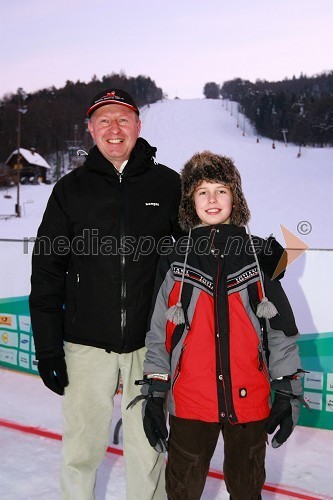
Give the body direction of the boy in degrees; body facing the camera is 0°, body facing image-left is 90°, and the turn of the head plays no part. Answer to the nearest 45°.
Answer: approximately 0°

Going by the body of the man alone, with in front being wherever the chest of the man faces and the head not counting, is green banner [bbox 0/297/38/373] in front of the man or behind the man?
behind

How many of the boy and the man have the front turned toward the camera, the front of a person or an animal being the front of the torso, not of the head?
2

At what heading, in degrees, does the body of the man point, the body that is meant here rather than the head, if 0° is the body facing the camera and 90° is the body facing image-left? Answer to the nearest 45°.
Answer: approximately 0°

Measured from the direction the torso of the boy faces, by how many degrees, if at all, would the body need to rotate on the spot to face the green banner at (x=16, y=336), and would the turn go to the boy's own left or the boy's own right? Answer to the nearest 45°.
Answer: approximately 135° to the boy's own right
